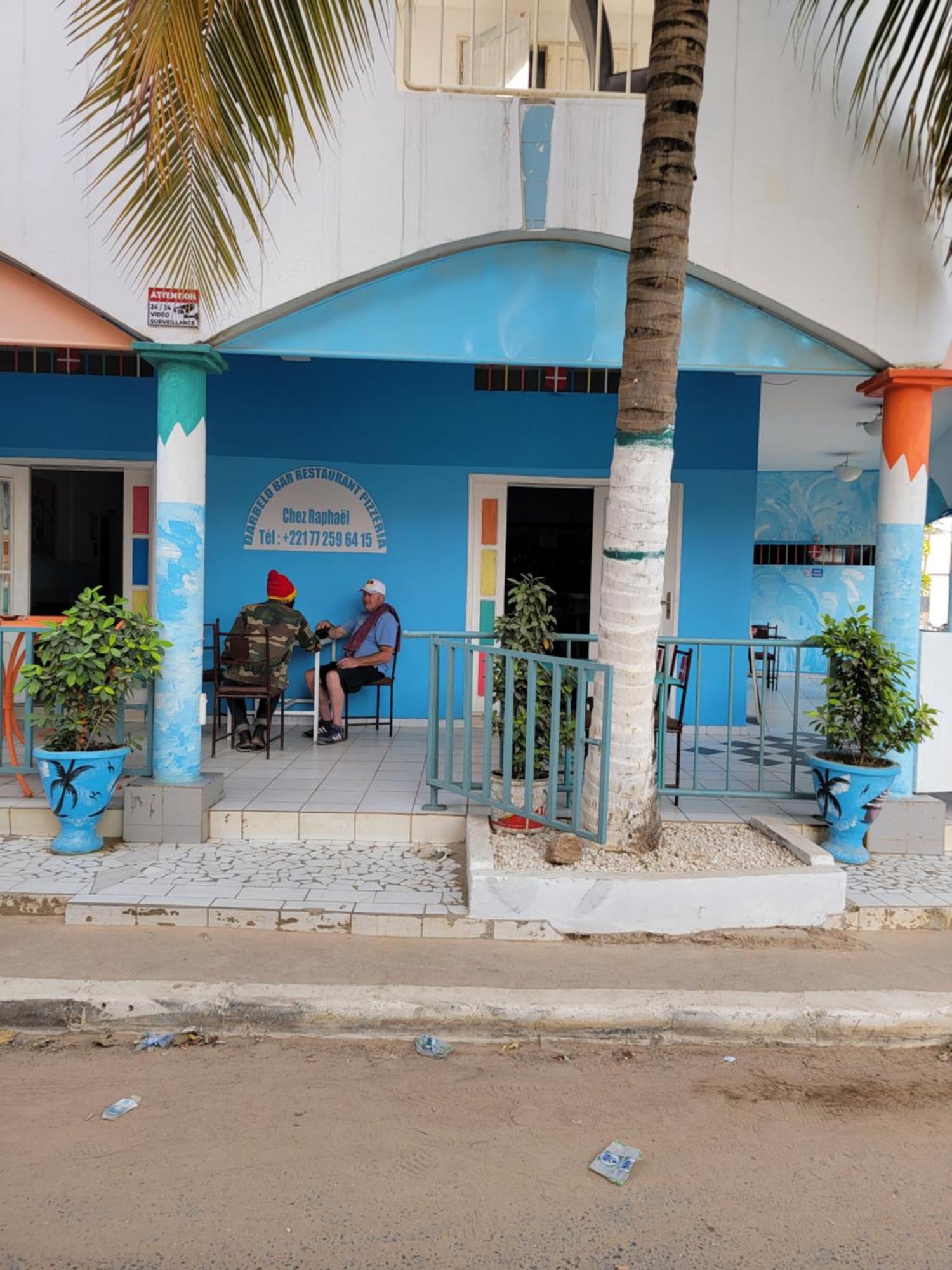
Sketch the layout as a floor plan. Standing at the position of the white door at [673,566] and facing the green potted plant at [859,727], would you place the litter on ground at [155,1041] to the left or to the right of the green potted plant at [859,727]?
right

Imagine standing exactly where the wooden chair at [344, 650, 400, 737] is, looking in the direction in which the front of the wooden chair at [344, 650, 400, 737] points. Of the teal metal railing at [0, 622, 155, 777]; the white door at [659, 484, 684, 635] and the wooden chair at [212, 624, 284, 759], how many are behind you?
1

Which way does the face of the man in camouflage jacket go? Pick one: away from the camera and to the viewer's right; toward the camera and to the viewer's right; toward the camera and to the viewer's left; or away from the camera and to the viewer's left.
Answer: away from the camera and to the viewer's right

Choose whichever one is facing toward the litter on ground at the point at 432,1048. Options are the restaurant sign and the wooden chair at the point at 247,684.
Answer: the restaurant sign

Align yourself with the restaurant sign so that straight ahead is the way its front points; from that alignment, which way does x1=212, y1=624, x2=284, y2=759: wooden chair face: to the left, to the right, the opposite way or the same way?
the opposite way

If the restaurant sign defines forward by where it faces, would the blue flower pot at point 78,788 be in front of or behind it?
in front

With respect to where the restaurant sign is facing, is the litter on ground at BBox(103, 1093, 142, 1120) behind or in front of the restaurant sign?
in front

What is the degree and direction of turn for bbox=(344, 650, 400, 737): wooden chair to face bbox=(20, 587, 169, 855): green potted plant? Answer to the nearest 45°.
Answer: approximately 45° to its left

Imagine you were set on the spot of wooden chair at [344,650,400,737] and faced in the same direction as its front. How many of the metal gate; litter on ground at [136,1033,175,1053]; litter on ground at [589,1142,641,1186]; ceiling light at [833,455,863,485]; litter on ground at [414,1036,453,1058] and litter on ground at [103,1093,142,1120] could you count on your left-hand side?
5

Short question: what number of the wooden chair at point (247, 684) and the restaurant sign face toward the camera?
1

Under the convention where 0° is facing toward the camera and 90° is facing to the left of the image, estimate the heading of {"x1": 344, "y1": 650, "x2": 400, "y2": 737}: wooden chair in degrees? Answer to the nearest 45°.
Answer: approximately 90°

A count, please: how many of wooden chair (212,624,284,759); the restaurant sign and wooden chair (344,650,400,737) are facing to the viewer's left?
1

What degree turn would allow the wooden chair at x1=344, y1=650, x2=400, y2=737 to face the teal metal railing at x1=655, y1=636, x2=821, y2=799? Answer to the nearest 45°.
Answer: approximately 135° to its left

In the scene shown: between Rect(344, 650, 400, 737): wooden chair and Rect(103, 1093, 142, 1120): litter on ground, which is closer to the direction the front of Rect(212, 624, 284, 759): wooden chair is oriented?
the wooden chair

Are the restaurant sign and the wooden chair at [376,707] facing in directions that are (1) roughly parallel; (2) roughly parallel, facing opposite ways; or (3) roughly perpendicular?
roughly perpendicular

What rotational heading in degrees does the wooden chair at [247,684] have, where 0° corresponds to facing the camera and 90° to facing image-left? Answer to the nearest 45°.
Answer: approximately 180°

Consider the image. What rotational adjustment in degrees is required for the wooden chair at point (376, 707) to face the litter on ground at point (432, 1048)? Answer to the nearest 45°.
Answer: approximately 90° to its left

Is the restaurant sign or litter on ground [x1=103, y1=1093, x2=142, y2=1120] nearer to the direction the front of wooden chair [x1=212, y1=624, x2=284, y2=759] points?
the restaurant sign
